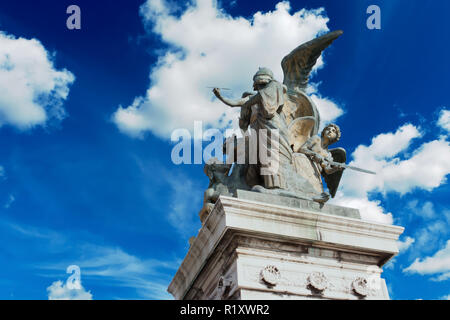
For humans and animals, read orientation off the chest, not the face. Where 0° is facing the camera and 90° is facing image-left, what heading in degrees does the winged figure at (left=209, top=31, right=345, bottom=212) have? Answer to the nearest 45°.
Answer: approximately 45°
